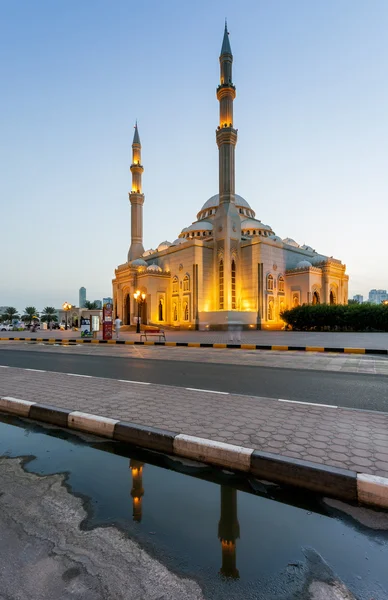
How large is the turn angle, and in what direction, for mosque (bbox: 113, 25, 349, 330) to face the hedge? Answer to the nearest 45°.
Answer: approximately 90° to its left

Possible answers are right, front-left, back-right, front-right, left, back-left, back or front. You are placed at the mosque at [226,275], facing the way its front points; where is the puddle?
front-left

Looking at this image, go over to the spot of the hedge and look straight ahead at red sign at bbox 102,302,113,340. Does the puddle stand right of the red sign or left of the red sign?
left

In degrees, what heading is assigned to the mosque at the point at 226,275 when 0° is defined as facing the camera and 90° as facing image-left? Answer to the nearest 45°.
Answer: approximately 45°

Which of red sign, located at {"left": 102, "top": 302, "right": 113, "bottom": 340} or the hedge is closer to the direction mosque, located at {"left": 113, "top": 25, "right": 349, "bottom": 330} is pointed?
the red sign

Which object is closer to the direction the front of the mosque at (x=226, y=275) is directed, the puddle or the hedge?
the puddle
